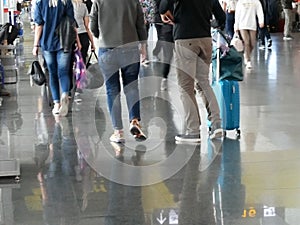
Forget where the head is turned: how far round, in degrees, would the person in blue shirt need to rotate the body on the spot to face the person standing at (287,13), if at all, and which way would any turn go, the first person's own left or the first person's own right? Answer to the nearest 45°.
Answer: approximately 45° to the first person's own right

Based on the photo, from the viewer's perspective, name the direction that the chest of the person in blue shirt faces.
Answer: away from the camera

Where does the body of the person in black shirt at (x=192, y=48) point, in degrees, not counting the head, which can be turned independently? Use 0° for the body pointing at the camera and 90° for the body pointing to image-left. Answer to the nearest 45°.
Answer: approximately 135°

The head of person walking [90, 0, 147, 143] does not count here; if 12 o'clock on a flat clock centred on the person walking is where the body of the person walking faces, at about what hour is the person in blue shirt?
The person in blue shirt is roughly at 11 o'clock from the person walking.

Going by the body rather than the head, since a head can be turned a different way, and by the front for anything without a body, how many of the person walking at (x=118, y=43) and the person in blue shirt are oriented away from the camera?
2

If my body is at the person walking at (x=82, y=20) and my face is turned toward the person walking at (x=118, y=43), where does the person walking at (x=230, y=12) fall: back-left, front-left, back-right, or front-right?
back-left

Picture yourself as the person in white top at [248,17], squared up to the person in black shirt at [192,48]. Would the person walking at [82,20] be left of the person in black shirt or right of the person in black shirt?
right

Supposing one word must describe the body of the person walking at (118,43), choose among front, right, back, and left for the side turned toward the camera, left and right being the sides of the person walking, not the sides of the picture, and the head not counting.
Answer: back

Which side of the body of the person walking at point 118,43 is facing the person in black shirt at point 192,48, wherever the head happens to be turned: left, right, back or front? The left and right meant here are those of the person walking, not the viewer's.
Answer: right
